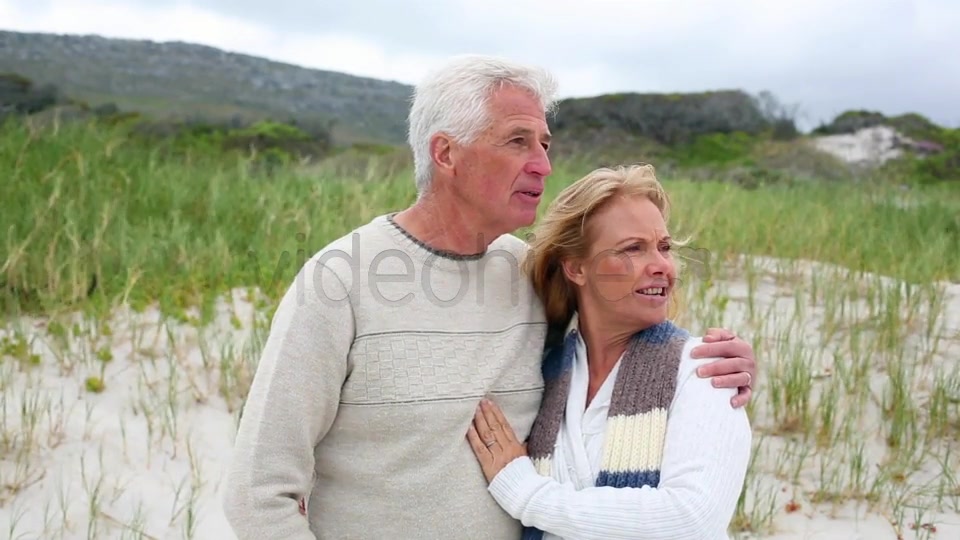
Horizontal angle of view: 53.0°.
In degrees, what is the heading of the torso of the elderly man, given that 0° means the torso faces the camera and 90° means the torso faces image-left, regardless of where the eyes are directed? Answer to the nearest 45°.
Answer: approximately 315°

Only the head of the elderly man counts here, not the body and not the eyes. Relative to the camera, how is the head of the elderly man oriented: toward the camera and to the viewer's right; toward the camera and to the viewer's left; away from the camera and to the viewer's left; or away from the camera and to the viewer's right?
toward the camera and to the viewer's right

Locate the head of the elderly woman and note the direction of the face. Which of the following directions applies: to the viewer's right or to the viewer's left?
to the viewer's right
